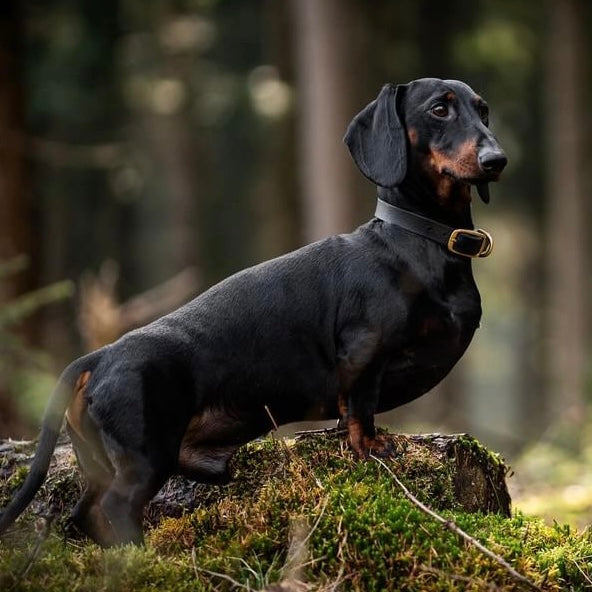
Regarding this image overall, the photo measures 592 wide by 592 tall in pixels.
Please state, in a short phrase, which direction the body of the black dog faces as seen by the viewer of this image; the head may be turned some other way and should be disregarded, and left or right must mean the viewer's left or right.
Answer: facing to the right of the viewer

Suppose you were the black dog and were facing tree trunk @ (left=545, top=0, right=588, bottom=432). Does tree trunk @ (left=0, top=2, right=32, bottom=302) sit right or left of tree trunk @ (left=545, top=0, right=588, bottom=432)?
left

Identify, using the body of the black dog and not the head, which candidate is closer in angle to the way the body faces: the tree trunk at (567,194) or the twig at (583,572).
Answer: the twig
